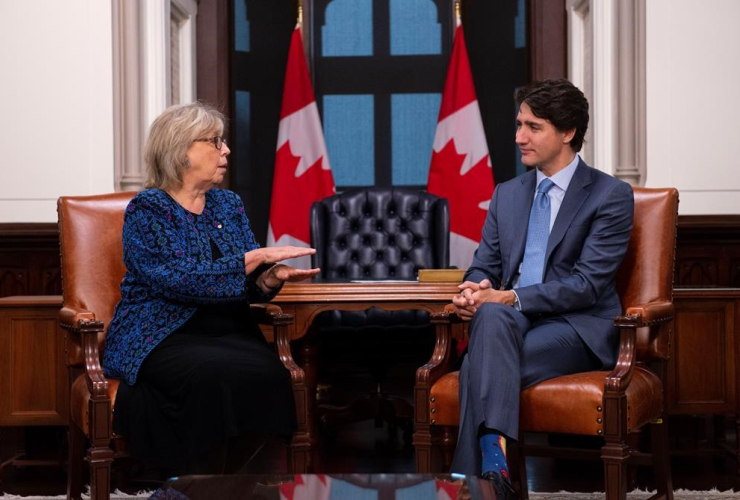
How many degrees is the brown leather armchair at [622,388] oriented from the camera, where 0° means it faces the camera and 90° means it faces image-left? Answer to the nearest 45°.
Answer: approximately 45°

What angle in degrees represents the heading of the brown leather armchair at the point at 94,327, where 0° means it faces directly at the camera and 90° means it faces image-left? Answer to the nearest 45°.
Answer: approximately 315°

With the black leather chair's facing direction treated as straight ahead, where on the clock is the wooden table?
The wooden table is roughly at 12 o'clock from the black leather chair.

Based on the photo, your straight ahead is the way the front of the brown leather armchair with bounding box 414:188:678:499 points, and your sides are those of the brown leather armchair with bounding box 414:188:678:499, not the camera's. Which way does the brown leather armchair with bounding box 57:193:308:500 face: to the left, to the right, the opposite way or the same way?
to the left

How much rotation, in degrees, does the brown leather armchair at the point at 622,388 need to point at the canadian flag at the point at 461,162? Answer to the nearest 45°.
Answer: approximately 135° to its right

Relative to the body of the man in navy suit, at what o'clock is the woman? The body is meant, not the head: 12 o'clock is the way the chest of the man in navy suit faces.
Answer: The woman is roughly at 1 o'clock from the man in navy suit.

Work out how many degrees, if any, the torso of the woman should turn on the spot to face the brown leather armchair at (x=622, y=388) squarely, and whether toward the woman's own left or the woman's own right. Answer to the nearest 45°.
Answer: approximately 45° to the woman's own left

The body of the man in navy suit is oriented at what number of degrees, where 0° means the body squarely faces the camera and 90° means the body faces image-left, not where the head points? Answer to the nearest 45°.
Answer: approximately 45°

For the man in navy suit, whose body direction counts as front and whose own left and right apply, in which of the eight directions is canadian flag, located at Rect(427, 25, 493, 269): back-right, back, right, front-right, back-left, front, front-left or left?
back-right

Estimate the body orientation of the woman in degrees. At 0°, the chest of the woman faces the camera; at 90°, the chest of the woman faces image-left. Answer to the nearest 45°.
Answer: approximately 315°

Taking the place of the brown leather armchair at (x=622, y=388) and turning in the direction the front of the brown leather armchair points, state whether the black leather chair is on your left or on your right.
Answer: on your right

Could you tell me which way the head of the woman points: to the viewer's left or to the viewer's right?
to the viewer's right

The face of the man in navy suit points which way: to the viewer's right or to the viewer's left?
to the viewer's left

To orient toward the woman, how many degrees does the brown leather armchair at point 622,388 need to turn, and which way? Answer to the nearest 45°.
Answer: approximately 45° to its right
